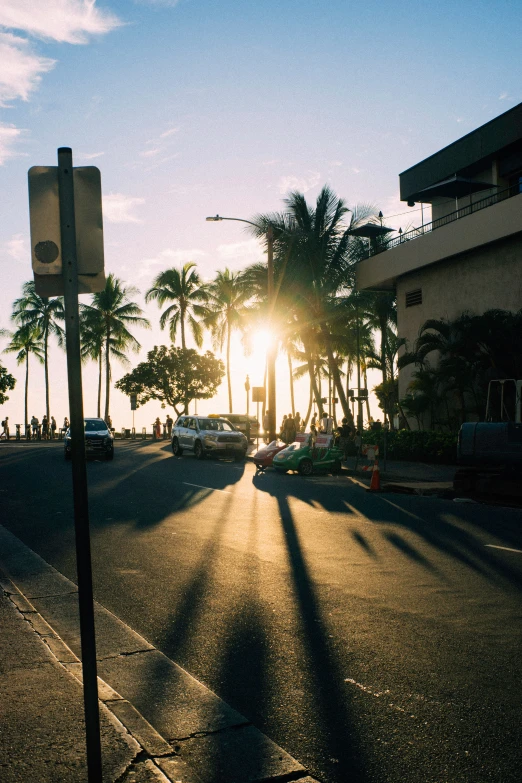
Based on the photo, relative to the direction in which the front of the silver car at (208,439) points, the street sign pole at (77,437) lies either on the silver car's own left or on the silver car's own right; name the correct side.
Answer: on the silver car's own right

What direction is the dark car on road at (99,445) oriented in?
toward the camera

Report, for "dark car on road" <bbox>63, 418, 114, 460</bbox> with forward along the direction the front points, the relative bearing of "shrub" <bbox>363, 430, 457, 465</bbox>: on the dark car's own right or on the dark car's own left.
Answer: on the dark car's own left

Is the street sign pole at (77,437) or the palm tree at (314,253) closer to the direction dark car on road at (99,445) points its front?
the street sign pole

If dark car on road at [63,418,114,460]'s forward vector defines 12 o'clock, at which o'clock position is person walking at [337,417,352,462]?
The person walking is roughly at 9 o'clock from the dark car on road.

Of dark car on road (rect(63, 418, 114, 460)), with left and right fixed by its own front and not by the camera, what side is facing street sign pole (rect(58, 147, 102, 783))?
front

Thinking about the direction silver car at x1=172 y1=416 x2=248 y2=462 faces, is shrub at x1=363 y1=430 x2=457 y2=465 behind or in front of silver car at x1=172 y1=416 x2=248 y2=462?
in front

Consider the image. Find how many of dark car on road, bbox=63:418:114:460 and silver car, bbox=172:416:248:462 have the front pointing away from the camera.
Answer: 0

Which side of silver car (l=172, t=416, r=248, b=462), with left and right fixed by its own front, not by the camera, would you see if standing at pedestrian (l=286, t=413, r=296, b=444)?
left

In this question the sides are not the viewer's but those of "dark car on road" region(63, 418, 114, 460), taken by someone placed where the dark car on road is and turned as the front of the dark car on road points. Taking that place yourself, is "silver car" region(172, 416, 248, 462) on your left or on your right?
on your left

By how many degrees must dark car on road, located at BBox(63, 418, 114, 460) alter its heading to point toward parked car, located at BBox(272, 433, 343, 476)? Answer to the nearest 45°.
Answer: approximately 45° to its left

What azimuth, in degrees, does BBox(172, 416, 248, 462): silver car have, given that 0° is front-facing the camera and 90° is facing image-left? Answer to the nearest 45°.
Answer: approximately 315°

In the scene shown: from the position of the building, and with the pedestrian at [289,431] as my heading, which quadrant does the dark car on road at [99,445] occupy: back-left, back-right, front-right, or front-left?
front-left
